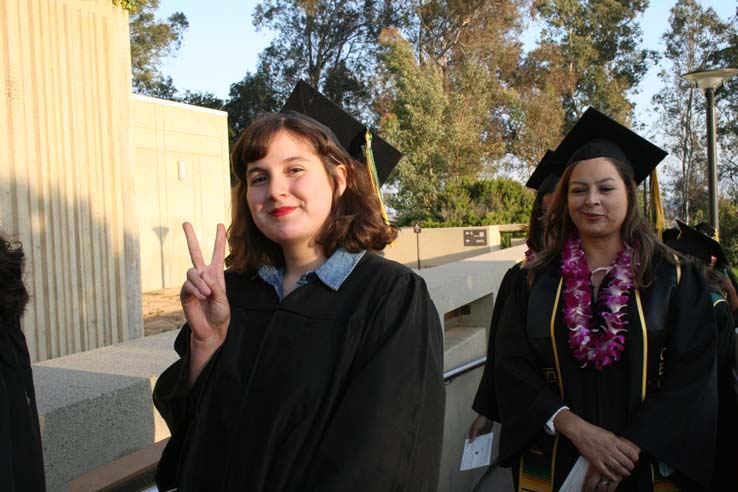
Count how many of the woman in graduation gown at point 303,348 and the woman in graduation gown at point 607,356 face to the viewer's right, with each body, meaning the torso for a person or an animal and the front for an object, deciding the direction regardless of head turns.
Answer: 0

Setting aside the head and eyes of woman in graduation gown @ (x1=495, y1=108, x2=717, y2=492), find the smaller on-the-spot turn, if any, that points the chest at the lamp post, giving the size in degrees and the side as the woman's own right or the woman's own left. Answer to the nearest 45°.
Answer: approximately 180°

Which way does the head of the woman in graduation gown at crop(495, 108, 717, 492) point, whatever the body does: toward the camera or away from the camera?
toward the camera

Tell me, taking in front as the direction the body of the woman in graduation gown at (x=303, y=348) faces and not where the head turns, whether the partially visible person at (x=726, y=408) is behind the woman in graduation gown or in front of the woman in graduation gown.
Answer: behind

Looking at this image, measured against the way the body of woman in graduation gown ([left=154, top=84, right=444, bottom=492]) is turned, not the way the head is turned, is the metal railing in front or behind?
behind

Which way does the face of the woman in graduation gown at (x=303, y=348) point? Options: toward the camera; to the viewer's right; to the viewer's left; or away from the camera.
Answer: toward the camera

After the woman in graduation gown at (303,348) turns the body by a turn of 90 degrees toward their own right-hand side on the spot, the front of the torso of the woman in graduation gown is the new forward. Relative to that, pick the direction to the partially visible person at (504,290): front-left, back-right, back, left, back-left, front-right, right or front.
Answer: right

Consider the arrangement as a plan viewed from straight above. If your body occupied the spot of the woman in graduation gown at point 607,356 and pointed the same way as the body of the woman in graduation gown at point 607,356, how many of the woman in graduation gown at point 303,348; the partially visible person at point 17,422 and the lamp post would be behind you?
1

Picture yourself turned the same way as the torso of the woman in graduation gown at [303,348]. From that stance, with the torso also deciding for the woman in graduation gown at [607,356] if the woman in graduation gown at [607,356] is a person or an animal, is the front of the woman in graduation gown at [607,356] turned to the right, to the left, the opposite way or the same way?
the same way

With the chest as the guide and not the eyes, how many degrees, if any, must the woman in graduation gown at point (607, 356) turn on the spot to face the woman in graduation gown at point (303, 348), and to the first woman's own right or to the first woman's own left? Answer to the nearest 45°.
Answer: approximately 45° to the first woman's own right

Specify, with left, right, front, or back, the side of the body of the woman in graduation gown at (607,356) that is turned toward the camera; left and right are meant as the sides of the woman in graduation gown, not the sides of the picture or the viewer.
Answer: front

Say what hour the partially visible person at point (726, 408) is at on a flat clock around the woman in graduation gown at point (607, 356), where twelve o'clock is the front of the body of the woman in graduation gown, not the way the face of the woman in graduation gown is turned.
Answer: The partially visible person is roughly at 8 o'clock from the woman in graduation gown.

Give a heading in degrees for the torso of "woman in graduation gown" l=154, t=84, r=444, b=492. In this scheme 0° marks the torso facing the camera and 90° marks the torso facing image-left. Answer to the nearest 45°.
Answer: approximately 45°

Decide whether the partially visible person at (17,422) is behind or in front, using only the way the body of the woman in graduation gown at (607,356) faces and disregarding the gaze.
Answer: in front

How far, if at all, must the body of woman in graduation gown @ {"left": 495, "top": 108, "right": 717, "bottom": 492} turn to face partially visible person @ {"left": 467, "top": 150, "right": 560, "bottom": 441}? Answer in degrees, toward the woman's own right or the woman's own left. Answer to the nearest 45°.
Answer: approximately 135° to the woman's own right
